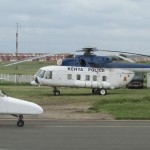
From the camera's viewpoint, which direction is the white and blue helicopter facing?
to the viewer's left
